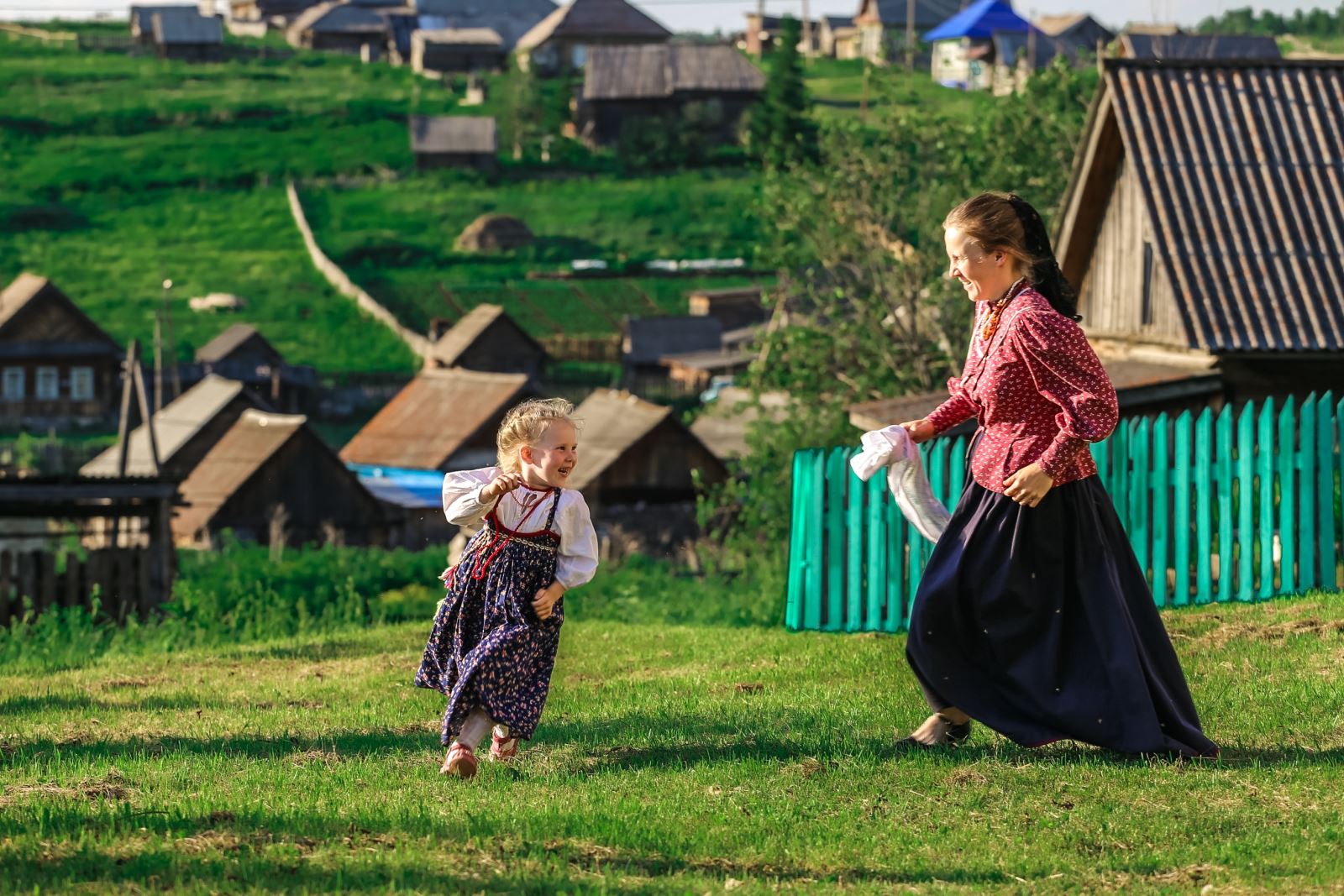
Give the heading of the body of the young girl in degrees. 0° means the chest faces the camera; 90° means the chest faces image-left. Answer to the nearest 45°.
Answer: approximately 0°

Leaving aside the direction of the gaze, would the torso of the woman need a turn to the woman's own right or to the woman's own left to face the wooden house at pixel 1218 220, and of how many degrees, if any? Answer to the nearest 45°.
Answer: approximately 90° to the woman's own right

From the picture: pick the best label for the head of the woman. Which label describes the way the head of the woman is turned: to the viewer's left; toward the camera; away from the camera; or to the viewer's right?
to the viewer's left

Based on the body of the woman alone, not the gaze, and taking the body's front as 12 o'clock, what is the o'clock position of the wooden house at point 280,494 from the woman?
The wooden house is roughly at 2 o'clock from the woman.

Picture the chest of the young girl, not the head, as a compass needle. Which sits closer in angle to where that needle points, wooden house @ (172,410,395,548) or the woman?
the woman

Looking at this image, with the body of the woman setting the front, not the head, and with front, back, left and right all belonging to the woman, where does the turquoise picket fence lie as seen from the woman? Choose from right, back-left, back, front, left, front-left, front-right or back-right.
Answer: right

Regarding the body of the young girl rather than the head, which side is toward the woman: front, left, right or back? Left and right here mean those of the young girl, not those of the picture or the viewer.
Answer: left

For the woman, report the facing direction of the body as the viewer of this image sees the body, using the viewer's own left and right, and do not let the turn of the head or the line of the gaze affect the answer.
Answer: facing to the left of the viewer

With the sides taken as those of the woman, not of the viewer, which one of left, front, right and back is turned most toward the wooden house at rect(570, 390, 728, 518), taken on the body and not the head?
right

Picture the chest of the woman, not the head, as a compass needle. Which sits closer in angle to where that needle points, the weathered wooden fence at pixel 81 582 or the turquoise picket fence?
the weathered wooden fence

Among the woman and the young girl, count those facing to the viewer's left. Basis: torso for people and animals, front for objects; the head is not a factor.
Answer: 1

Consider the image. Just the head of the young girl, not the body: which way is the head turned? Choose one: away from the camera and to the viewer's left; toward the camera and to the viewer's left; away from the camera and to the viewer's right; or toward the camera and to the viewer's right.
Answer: toward the camera and to the viewer's right

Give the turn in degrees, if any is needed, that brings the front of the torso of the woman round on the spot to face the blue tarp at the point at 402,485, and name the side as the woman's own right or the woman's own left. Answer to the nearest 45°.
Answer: approximately 45° to the woman's own right

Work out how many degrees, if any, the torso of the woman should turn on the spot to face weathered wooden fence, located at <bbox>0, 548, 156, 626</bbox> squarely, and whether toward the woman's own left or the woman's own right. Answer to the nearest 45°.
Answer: approximately 45° to the woman's own right

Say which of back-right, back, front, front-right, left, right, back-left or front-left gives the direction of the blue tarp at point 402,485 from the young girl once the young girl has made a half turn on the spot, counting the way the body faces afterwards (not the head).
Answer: front

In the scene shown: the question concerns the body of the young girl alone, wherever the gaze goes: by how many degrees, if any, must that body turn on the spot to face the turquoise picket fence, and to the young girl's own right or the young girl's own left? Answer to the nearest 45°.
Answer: approximately 135° to the young girl's own left
